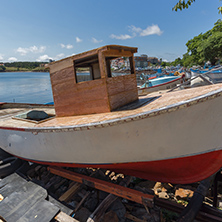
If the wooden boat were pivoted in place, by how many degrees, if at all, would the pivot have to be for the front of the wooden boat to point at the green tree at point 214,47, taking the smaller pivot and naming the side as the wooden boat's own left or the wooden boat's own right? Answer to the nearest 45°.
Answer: approximately 90° to the wooden boat's own left

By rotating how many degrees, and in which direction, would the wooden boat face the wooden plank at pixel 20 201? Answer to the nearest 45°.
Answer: approximately 135° to its right

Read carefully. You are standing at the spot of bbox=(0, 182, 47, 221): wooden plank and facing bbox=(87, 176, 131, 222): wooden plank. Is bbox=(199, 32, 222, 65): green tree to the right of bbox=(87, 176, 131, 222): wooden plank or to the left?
left

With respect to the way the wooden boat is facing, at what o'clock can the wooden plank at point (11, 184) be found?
The wooden plank is roughly at 5 o'clock from the wooden boat.

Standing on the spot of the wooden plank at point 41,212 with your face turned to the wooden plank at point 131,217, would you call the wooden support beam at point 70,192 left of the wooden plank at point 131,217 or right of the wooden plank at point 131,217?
left

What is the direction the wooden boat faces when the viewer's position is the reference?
facing the viewer and to the right of the viewer

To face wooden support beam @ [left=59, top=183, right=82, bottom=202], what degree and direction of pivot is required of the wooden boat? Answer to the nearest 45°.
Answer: approximately 90° to its right
